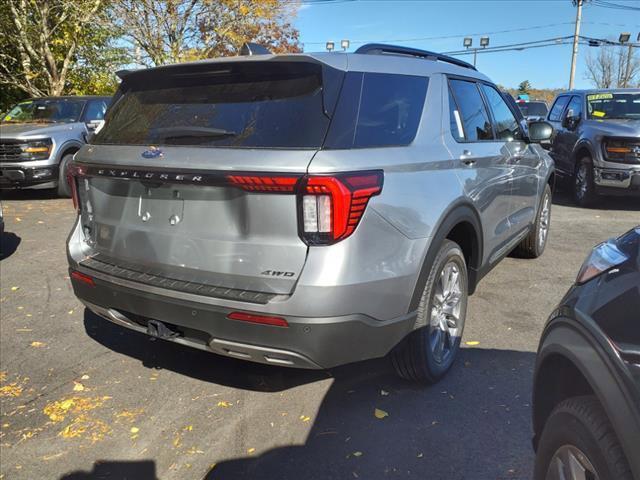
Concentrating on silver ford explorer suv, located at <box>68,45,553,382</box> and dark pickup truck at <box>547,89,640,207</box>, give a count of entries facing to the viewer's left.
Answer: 0

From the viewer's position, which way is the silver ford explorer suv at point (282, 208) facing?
facing away from the viewer and to the right of the viewer

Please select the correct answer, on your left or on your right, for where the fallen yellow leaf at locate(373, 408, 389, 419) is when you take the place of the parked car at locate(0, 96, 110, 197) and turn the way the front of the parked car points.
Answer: on your left

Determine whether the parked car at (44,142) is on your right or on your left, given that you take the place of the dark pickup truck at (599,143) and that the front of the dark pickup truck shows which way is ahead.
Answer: on your right

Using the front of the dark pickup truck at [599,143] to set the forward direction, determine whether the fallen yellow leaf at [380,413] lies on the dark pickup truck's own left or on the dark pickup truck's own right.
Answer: on the dark pickup truck's own right

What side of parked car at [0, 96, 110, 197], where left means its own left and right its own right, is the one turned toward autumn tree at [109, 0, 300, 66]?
back

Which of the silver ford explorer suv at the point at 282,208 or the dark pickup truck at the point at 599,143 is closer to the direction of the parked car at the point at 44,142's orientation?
the silver ford explorer suv

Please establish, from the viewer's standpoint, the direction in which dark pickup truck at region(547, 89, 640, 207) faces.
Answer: facing the viewer and to the right of the viewer

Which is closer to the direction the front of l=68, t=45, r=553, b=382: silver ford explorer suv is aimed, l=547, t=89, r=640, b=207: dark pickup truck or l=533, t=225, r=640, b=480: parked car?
the dark pickup truck

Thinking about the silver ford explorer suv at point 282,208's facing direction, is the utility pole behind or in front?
in front

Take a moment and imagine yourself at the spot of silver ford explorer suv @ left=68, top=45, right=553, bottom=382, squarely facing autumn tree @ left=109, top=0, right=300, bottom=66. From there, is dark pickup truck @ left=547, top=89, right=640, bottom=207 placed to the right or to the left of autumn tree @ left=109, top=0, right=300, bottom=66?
right

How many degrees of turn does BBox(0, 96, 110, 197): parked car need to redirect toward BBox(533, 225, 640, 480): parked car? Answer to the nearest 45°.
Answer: approximately 45° to its left
